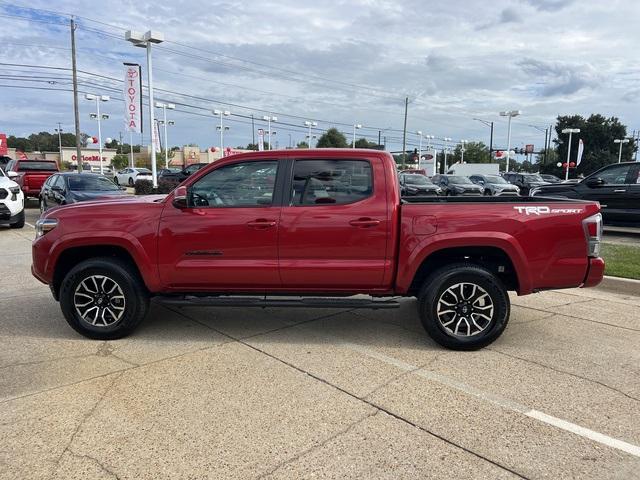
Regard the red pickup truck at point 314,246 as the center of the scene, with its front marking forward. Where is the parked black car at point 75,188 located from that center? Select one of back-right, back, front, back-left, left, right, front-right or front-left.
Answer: front-right

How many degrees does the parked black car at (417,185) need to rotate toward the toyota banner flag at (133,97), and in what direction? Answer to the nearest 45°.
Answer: approximately 90° to its right

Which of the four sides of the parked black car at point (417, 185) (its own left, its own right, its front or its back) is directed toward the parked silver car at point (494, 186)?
left

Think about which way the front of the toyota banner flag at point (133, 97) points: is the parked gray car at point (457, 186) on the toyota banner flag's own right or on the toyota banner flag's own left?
on the toyota banner flag's own left

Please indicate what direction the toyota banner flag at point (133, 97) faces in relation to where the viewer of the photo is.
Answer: facing the viewer

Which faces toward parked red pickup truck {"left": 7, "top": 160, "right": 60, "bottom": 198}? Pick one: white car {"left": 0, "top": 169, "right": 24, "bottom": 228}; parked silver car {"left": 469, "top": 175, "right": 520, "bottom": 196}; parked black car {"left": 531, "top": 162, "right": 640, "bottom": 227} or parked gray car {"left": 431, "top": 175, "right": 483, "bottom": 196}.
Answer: parked black car {"left": 531, "top": 162, "right": 640, "bottom": 227}

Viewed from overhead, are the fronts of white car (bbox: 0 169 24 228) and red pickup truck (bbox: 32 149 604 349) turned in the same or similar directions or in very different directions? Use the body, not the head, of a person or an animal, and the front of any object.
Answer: very different directions

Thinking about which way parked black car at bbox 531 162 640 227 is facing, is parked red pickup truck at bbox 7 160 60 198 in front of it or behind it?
in front

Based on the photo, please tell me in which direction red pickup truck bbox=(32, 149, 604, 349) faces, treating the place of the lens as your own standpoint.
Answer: facing to the left of the viewer

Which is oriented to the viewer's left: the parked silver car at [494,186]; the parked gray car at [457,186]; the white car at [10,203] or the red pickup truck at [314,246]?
the red pickup truck

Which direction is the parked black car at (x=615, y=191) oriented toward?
to the viewer's left

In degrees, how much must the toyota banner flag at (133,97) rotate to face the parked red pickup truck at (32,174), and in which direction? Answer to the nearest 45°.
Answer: approximately 45° to its right

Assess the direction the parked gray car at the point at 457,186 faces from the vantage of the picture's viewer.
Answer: facing the viewer and to the right of the viewer

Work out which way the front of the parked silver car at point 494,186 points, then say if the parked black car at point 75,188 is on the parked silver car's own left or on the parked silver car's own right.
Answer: on the parked silver car's own right
